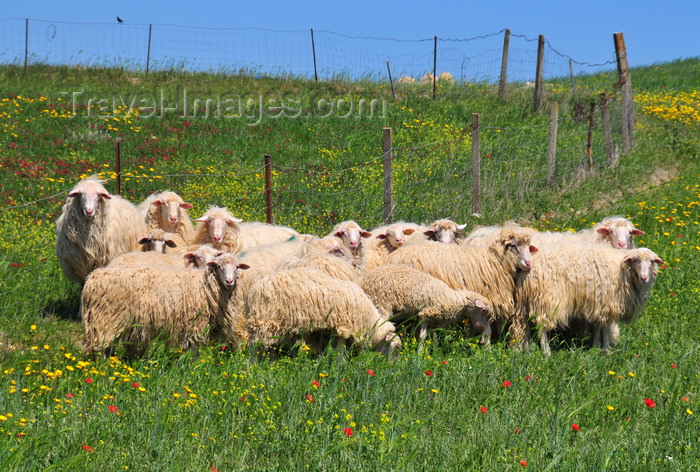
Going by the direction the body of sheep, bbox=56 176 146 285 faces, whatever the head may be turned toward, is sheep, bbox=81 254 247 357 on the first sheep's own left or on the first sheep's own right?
on the first sheep's own left

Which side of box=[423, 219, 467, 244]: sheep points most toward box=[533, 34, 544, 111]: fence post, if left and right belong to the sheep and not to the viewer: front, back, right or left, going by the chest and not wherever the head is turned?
back

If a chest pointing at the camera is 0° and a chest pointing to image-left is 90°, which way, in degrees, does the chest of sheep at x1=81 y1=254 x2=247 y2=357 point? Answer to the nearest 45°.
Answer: approximately 270°

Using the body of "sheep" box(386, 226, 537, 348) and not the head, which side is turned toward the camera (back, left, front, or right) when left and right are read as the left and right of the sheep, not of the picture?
right

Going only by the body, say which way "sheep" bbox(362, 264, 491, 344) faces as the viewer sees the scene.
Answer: to the viewer's right

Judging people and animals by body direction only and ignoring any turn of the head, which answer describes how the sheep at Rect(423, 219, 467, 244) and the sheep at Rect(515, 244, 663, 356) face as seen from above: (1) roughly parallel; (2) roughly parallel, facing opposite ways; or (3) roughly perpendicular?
roughly perpendicular

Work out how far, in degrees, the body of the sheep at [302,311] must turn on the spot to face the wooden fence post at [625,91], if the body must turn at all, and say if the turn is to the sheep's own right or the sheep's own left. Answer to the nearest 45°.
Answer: approximately 45° to the sheep's own left

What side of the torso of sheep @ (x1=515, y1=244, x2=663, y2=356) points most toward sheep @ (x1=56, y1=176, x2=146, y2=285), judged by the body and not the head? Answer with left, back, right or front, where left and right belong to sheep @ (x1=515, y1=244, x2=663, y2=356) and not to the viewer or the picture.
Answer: back

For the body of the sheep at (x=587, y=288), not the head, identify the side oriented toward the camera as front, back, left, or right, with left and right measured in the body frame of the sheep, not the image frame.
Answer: right

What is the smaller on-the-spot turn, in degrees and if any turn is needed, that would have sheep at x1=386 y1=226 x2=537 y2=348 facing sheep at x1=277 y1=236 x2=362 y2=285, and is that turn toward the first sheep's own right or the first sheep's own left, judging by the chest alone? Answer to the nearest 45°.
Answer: approximately 135° to the first sheep's own right

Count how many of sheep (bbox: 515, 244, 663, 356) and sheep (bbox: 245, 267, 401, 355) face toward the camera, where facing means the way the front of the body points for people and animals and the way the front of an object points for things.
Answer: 0

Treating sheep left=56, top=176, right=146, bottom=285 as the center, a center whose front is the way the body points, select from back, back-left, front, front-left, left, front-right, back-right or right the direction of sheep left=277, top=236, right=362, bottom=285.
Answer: left
